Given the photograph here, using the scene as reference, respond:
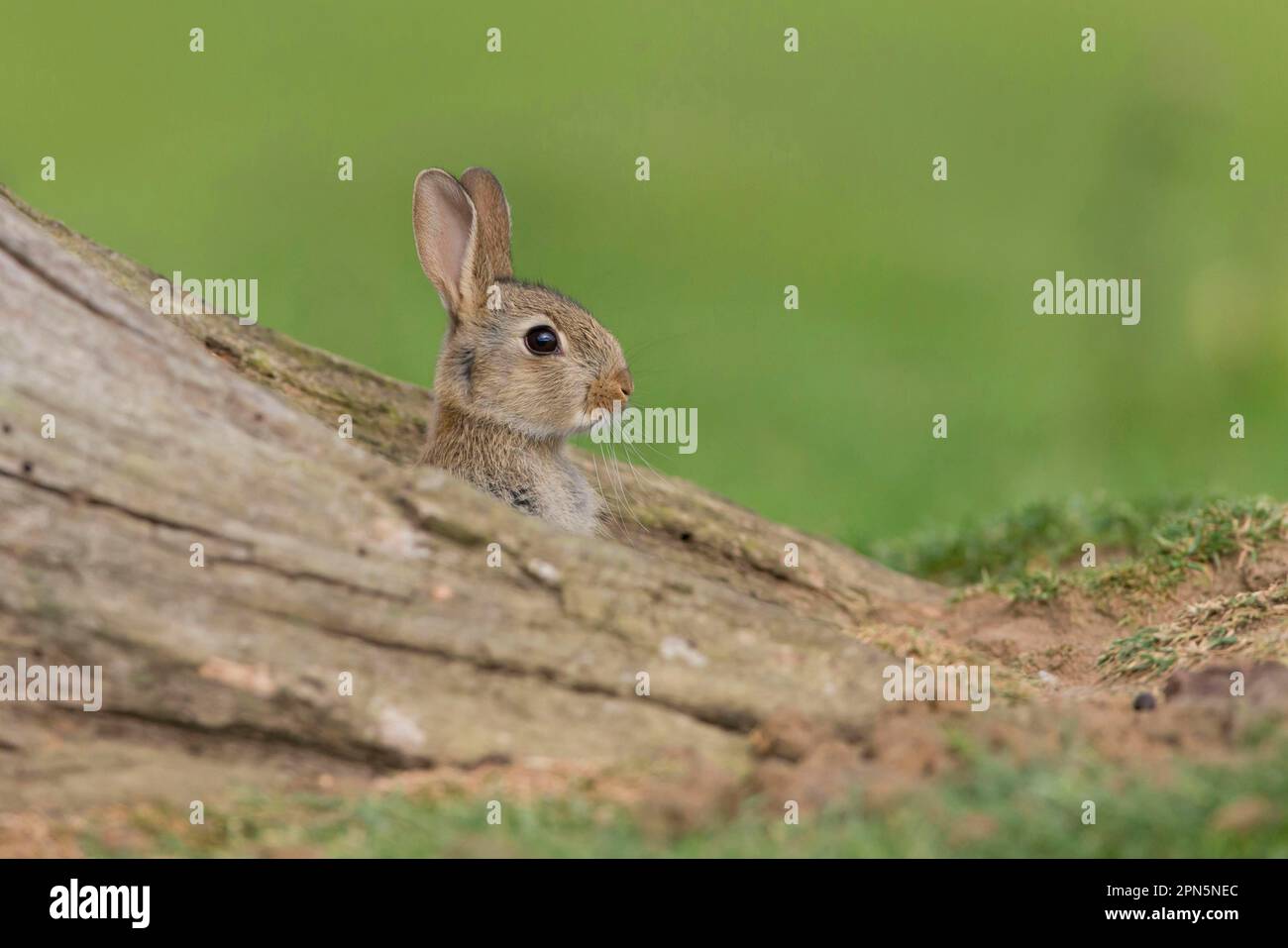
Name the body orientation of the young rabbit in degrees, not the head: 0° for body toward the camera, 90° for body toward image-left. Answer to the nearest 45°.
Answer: approximately 270°
